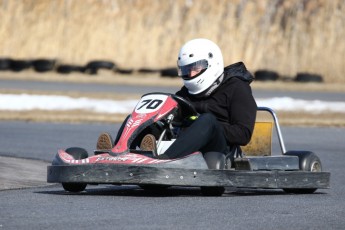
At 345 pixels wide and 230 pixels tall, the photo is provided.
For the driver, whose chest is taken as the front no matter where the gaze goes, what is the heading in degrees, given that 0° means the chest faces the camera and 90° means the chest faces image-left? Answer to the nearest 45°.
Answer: approximately 45°

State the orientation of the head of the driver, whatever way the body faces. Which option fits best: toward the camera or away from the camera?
toward the camera

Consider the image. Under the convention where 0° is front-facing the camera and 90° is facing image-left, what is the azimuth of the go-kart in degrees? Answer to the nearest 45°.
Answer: approximately 45°

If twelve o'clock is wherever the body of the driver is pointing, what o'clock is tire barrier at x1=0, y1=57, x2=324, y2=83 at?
The tire barrier is roughly at 4 o'clock from the driver.

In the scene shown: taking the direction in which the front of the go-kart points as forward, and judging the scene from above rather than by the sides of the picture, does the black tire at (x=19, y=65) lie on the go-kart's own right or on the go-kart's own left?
on the go-kart's own right

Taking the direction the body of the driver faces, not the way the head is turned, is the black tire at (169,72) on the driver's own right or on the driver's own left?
on the driver's own right

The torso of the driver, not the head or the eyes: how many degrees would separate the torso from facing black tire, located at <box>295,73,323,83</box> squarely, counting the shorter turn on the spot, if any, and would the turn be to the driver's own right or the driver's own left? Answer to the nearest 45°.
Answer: approximately 135° to the driver's own right

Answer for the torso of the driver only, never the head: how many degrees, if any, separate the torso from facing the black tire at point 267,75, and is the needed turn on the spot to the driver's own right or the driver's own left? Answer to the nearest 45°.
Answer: approximately 135° to the driver's own right

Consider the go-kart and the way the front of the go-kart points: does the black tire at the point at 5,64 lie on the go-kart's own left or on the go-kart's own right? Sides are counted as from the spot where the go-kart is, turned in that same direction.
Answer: on the go-kart's own right
